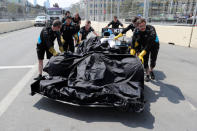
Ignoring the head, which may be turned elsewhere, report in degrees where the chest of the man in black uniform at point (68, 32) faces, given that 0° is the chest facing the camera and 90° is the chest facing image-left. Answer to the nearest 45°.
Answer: approximately 0°

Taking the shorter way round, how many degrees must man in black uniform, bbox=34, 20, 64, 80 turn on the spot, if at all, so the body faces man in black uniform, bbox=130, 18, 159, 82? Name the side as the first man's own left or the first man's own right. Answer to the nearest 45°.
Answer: approximately 45° to the first man's own left

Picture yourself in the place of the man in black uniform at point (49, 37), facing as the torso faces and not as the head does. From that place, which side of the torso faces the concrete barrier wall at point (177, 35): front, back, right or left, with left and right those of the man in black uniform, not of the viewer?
left

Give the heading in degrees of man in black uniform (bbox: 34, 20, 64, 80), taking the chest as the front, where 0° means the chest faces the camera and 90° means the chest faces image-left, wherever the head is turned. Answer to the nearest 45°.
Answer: approximately 315°

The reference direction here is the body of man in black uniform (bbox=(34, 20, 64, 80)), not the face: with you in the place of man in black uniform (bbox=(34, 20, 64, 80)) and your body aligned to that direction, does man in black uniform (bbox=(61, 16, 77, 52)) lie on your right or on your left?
on your left

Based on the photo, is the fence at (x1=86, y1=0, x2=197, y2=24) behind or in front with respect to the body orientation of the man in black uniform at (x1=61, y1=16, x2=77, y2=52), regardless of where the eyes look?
behind
